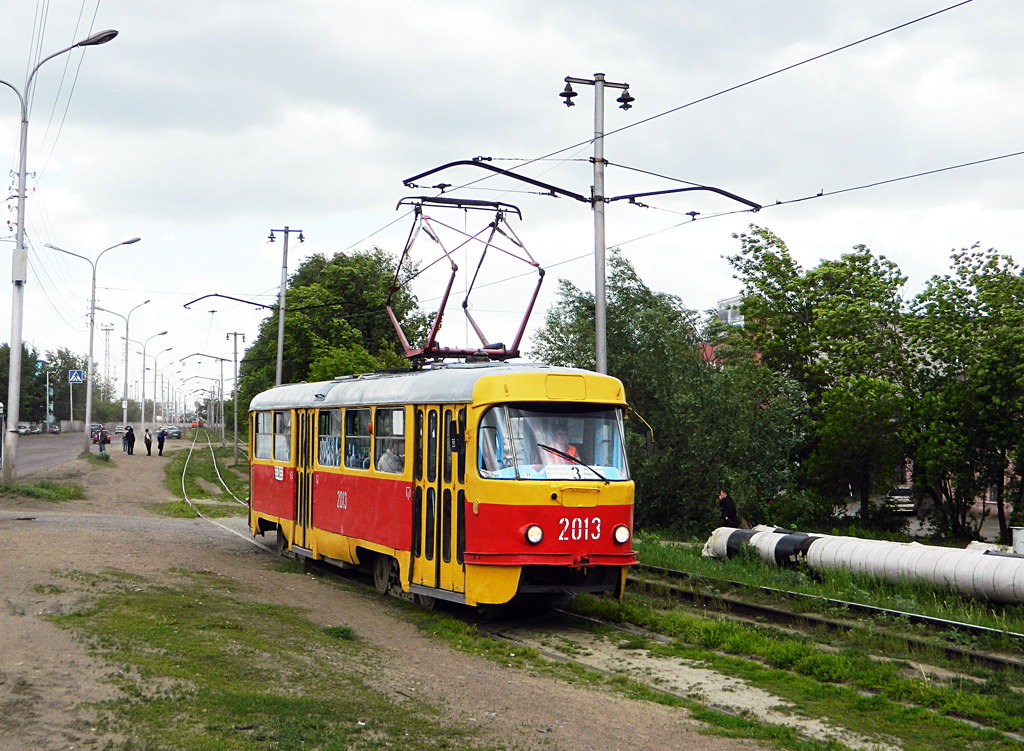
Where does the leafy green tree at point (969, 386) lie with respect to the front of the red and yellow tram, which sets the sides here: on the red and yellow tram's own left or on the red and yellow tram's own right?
on the red and yellow tram's own left

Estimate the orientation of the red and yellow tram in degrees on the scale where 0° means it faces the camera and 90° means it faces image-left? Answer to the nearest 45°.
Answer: approximately 315°

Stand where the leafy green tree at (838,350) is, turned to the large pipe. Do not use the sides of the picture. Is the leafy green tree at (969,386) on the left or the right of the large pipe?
left

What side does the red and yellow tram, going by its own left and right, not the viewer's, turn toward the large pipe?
left

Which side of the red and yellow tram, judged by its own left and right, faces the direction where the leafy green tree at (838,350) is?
left

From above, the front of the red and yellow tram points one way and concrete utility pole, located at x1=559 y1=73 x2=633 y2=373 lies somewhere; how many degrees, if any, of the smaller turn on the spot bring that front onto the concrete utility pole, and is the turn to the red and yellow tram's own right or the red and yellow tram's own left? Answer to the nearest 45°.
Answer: approximately 135° to the red and yellow tram's own left

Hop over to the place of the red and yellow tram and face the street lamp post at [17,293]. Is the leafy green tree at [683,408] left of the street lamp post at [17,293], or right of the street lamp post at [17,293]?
right

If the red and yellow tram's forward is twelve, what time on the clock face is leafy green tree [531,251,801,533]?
The leafy green tree is roughly at 8 o'clock from the red and yellow tram.

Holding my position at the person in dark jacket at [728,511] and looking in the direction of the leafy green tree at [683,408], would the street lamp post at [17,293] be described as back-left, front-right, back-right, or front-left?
front-left

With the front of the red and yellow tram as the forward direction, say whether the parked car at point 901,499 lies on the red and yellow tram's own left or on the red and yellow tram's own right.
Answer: on the red and yellow tram's own left

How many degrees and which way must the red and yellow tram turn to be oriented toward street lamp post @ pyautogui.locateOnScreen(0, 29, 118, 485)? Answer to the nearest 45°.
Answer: approximately 180°
